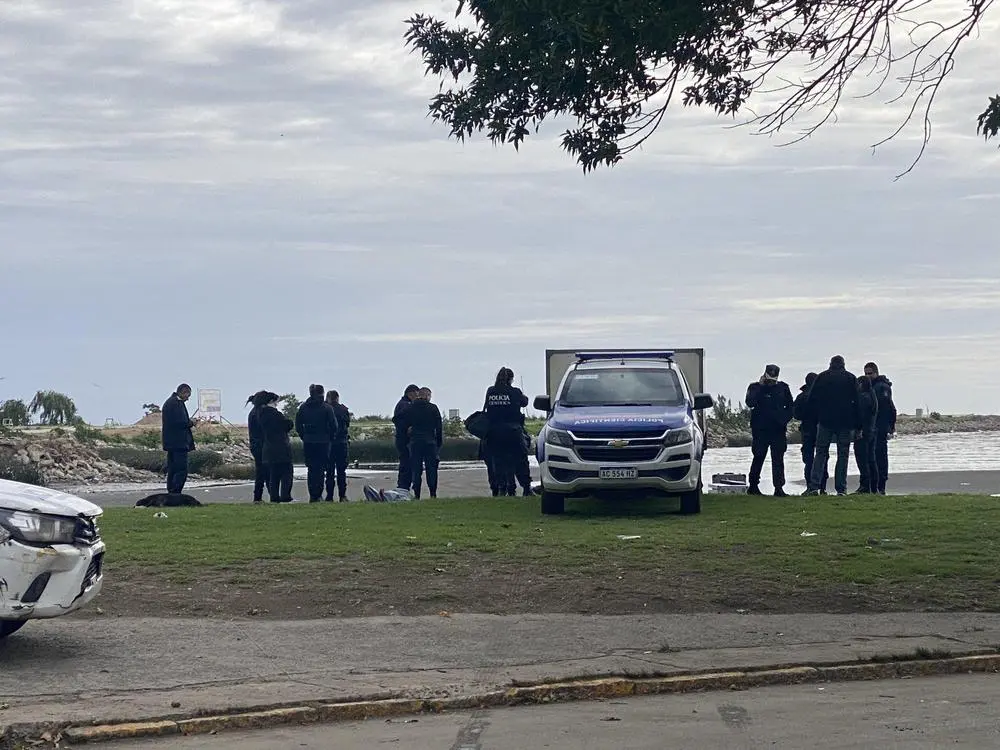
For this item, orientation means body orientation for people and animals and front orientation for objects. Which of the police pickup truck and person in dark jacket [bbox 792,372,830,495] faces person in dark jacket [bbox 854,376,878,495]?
person in dark jacket [bbox 792,372,830,495]

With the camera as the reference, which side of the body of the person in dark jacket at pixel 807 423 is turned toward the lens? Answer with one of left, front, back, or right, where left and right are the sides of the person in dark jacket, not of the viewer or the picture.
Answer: right

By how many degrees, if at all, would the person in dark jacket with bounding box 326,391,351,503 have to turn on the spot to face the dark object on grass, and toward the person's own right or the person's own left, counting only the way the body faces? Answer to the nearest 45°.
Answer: approximately 45° to the person's own left

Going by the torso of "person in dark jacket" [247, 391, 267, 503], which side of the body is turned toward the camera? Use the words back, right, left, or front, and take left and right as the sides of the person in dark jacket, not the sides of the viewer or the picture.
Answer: right

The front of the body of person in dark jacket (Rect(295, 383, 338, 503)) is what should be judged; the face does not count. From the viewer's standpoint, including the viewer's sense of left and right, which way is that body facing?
facing away from the viewer

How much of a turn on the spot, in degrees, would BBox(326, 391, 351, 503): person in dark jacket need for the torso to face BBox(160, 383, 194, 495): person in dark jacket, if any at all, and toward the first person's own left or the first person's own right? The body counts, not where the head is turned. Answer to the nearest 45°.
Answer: approximately 45° to the first person's own left

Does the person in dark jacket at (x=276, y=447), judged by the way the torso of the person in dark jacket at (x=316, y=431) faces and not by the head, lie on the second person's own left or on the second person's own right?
on the second person's own left

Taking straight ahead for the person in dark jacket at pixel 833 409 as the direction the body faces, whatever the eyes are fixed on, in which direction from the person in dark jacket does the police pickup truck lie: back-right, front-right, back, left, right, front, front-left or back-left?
back-left

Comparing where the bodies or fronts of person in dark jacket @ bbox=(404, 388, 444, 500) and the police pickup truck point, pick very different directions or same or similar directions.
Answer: very different directions

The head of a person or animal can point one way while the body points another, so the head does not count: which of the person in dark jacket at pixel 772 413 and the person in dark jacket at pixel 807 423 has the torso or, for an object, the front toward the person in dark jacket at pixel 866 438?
the person in dark jacket at pixel 807 423

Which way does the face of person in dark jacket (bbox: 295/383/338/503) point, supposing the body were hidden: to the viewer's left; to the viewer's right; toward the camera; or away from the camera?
away from the camera

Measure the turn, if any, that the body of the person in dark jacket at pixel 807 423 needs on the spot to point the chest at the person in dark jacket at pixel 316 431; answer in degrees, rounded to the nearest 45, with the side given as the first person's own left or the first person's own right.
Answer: approximately 180°

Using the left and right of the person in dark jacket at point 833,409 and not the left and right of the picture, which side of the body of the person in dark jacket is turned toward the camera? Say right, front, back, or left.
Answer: back

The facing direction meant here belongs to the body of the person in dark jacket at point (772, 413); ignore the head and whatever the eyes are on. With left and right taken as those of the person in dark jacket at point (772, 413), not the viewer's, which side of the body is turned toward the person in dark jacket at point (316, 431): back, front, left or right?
right
